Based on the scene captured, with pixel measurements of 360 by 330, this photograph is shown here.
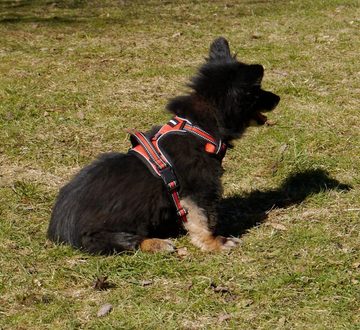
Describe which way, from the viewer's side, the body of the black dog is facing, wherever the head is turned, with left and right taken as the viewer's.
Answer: facing to the right of the viewer

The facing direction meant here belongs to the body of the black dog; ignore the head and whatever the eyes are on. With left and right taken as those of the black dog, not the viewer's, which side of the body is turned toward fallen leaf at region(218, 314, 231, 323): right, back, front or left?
right

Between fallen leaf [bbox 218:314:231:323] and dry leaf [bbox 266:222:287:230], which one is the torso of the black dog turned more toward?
the dry leaf

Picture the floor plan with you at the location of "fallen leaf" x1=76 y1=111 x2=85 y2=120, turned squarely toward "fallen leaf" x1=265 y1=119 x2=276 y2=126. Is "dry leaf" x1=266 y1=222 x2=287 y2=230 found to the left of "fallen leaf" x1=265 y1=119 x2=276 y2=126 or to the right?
right

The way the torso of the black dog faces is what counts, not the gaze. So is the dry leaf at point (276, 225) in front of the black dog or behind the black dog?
in front

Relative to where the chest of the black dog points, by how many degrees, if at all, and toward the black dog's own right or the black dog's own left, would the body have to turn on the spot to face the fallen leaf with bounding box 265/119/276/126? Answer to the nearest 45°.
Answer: approximately 45° to the black dog's own left

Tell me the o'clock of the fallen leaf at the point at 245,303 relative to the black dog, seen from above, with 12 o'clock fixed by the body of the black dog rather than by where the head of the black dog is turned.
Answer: The fallen leaf is roughly at 2 o'clock from the black dog.

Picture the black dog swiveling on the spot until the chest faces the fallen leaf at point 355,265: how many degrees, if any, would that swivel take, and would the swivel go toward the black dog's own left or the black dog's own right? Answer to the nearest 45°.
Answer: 0° — it already faces it

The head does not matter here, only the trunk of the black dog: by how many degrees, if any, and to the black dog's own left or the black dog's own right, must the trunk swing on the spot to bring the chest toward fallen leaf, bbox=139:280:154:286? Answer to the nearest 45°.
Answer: approximately 90° to the black dog's own right

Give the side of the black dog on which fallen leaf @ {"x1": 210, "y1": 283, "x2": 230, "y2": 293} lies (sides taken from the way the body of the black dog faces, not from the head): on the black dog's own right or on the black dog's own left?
on the black dog's own right

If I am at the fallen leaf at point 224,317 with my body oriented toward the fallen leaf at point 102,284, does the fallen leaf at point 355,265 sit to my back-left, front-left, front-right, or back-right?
back-right

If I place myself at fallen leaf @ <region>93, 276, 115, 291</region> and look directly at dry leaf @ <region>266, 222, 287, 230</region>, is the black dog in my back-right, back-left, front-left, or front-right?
front-left

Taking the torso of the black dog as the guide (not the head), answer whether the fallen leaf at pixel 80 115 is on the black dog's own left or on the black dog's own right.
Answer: on the black dog's own left
